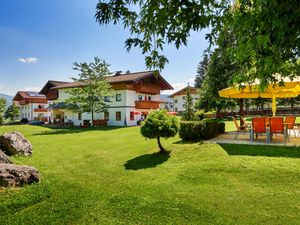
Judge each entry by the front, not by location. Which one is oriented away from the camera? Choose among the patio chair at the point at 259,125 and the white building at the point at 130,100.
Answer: the patio chair

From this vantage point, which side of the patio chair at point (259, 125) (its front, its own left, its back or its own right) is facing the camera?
back

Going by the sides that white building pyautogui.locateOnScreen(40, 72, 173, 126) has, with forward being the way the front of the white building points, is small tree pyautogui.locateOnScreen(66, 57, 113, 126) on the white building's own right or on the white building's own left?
on the white building's own right

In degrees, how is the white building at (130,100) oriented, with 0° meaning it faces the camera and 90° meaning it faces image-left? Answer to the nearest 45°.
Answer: approximately 315°

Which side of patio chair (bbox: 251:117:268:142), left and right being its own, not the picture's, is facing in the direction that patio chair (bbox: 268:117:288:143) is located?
right

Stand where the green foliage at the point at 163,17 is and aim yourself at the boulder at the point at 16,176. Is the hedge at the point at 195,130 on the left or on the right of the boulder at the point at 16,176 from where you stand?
right

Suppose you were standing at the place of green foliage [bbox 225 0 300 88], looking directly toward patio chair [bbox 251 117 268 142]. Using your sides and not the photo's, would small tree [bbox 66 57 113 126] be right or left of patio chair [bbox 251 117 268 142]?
left

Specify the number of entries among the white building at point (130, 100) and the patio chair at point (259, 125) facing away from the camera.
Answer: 1

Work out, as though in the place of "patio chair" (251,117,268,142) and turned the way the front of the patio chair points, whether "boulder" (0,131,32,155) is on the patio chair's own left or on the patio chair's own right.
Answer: on the patio chair's own left

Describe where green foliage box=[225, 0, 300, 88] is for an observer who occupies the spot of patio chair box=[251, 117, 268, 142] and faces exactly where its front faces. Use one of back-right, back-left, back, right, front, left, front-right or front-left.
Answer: back
